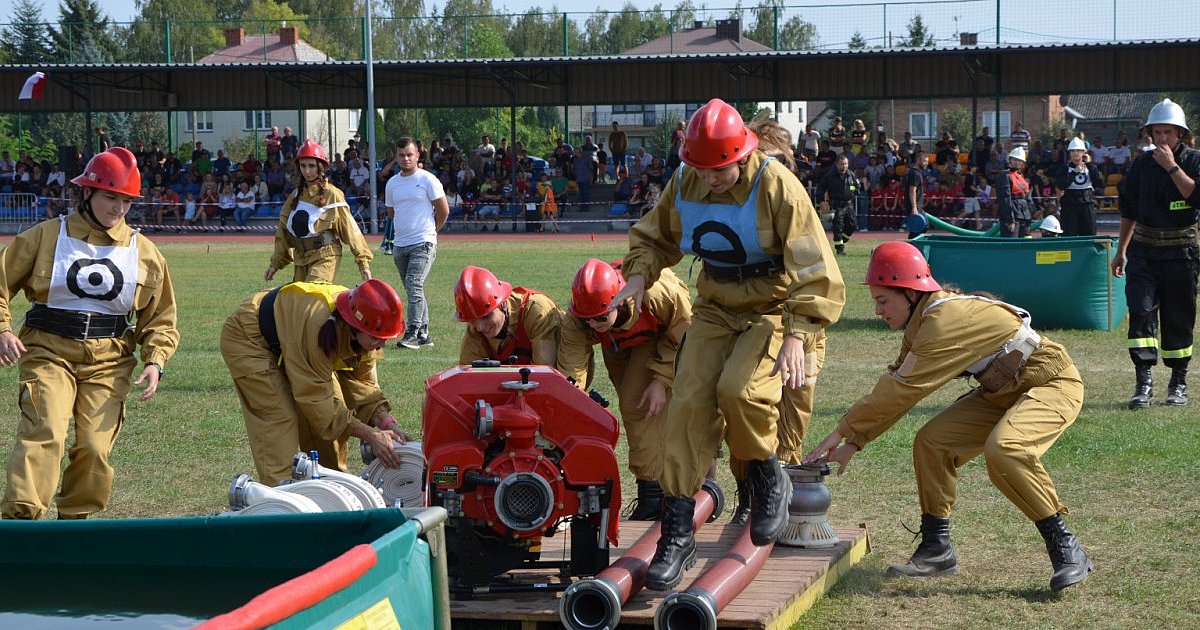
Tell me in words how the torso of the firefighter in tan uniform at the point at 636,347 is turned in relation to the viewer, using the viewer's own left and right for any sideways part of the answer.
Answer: facing the viewer and to the left of the viewer

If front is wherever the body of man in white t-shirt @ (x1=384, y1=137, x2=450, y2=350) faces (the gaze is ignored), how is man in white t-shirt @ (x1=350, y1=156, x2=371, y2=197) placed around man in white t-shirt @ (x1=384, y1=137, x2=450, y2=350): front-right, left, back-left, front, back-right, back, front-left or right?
back-right

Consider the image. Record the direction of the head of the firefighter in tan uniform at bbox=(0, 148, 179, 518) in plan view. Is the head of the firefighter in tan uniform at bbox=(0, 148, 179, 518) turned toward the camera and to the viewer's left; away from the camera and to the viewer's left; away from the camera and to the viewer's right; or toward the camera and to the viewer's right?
toward the camera and to the viewer's right

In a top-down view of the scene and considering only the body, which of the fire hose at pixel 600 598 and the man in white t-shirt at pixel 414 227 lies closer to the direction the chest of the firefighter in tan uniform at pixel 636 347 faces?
the fire hose

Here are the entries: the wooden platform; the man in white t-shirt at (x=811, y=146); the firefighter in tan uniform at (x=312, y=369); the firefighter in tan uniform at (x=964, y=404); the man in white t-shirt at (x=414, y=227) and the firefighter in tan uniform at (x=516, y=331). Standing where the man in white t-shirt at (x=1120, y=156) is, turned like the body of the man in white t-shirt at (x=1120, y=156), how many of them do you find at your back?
0

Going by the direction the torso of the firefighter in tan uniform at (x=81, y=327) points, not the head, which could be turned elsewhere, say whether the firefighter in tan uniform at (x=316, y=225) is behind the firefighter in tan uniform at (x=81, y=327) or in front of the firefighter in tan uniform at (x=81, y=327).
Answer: behind

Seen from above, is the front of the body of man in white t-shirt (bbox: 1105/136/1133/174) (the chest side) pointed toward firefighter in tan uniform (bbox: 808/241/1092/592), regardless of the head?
yes

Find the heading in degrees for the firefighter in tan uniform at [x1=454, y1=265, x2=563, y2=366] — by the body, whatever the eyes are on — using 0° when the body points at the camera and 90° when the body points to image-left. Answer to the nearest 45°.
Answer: approximately 45°

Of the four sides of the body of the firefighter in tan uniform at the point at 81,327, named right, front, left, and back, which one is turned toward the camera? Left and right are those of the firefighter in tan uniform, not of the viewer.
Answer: front

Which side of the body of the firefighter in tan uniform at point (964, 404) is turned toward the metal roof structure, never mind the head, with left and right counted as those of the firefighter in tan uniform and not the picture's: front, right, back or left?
right

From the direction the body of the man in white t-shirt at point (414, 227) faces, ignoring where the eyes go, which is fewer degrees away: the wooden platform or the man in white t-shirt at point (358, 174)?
the wooden platform

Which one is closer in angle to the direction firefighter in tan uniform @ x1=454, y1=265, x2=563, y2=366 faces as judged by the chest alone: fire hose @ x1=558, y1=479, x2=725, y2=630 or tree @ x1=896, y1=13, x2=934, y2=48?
the fire hose
